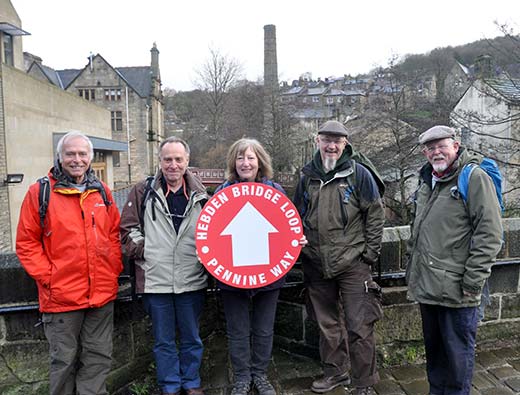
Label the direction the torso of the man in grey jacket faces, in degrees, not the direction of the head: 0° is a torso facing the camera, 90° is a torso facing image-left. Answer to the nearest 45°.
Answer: approximately 0°

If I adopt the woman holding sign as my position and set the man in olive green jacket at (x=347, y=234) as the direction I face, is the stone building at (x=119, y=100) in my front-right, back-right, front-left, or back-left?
back-left

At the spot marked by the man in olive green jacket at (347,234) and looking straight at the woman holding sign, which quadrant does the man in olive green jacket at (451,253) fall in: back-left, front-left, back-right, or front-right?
back-left

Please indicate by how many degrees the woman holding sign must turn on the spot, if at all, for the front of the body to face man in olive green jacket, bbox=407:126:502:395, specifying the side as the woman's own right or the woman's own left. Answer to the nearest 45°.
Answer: approximately 90° to the woman's own left

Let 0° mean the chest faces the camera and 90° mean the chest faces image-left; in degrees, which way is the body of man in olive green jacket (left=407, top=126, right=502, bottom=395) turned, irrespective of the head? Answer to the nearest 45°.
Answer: approximately 45°

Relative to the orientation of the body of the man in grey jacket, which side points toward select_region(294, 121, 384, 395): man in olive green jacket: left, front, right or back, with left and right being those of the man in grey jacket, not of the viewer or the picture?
left

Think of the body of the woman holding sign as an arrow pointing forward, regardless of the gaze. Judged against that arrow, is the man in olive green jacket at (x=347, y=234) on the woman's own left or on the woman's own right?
on the woman's own left
